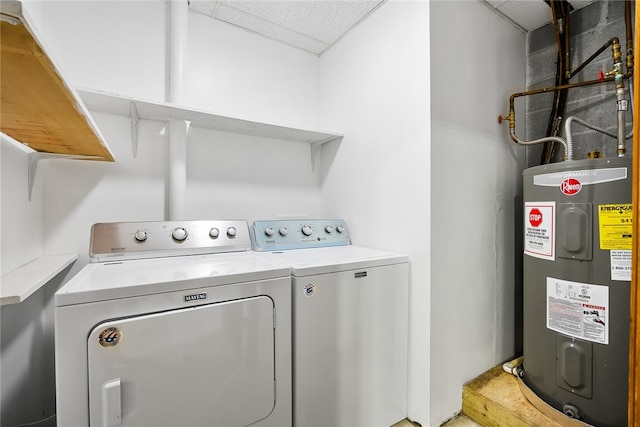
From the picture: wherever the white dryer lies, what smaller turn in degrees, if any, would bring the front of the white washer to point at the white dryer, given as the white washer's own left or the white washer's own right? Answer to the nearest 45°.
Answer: approximately 90° to the white washer's own right

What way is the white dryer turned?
toward the camera

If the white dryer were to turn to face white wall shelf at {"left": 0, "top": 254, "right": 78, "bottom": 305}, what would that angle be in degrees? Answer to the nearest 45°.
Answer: approximately 135° to its right

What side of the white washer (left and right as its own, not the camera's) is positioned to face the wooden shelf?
right

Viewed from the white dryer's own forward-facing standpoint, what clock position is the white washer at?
The white washer is roughly at 9 o'clock from the white dryer.

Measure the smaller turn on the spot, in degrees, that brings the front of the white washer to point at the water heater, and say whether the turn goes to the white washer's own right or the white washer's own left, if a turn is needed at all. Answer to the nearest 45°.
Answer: approximately 45° to the white washer's own left

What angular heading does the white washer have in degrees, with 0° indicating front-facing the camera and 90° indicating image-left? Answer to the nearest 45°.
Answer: approximately 315°

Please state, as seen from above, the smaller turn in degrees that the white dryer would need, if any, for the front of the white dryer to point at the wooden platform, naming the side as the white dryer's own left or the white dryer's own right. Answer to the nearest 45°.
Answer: approximately 90° to the white dryer's own left

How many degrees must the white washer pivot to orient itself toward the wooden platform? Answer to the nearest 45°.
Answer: approximately 45° to its left

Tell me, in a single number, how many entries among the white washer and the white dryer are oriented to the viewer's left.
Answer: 0

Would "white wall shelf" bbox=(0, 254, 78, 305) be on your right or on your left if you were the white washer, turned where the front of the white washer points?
on your right
